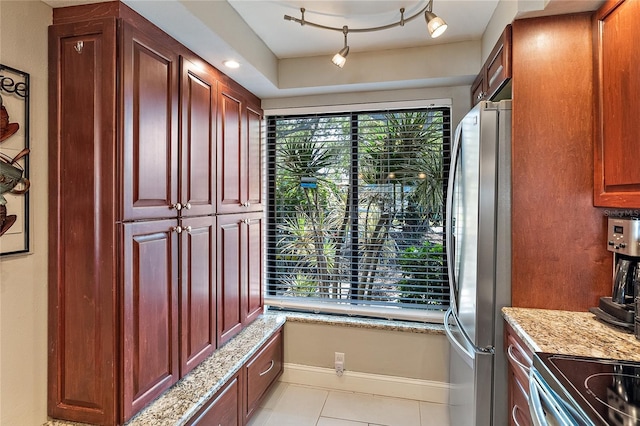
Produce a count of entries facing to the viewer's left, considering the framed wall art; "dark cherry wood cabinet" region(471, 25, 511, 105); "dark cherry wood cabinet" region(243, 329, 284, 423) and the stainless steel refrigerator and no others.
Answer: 2

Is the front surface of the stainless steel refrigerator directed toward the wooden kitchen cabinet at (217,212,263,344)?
yes

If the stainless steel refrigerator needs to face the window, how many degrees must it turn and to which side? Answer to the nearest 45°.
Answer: approximately 45° to its right

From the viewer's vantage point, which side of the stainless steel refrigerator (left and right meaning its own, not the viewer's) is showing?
left

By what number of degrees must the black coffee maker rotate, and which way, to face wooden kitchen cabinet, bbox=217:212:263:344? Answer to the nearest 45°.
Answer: approximately 45° to its right

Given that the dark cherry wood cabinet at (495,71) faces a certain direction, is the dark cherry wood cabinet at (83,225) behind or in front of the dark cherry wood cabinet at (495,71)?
in front

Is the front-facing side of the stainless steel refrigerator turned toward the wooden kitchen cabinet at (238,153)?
yes

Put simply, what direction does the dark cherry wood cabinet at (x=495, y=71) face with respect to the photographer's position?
facing to the left of the viewer

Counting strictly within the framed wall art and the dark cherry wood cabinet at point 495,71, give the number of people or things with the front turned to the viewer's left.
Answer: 1
